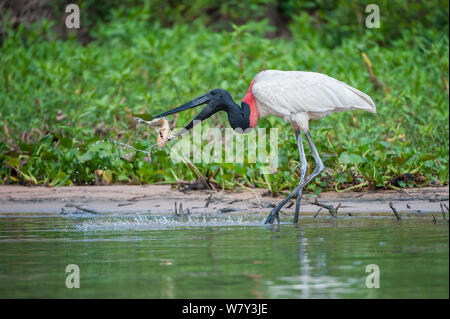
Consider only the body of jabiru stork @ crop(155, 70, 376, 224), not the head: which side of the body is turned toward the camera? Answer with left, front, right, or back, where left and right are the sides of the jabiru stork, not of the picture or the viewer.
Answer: left
